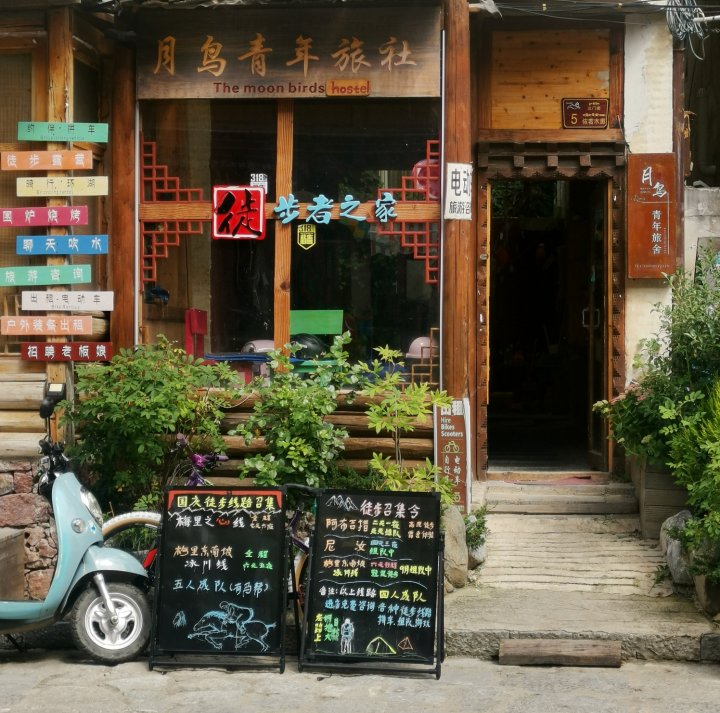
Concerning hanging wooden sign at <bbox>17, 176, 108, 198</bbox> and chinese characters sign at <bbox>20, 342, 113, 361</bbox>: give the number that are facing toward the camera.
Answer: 2

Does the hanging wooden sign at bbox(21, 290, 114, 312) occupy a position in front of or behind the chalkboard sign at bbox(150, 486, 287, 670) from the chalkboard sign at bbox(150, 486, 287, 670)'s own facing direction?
behind

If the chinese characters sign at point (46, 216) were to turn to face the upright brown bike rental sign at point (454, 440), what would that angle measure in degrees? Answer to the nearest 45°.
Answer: approximately 90° to its left

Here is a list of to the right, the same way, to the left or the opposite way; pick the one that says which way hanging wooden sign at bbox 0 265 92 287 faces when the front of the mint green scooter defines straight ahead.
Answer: to the right
